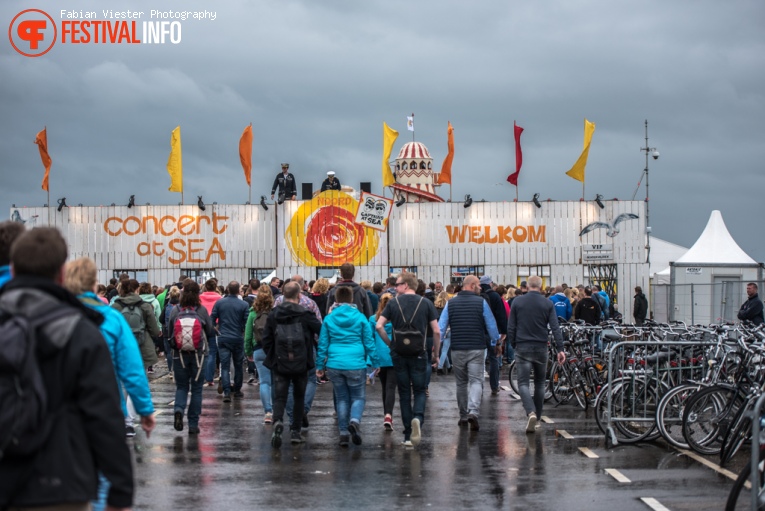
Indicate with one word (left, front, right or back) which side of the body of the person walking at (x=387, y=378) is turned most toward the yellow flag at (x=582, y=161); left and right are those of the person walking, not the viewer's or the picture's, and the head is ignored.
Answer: front

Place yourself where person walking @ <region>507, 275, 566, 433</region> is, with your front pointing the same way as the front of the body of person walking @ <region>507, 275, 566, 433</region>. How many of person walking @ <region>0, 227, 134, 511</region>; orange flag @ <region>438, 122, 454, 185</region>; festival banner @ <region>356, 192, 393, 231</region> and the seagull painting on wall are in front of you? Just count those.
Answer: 3

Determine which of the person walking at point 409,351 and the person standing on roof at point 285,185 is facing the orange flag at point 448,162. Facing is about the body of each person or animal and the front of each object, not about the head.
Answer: the person walking

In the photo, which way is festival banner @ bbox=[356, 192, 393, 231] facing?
toward the camera

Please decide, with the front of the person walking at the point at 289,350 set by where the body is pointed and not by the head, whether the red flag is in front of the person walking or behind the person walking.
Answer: in front

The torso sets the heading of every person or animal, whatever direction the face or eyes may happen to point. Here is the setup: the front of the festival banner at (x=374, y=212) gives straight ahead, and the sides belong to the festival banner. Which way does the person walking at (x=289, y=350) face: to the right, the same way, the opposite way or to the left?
the opposite way

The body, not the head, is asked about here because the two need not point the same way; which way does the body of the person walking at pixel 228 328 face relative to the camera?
away from the camera

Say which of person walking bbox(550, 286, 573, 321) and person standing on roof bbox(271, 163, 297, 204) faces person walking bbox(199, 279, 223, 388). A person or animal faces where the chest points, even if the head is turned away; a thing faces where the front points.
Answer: the person standing on roof

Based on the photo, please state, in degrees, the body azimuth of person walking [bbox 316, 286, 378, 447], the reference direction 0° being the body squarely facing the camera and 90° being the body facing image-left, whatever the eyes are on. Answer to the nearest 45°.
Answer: approximately 180°

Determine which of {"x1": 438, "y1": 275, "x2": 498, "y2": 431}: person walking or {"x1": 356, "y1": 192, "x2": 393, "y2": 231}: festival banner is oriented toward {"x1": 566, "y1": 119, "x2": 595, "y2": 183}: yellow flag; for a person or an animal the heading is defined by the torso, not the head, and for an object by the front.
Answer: the person walking

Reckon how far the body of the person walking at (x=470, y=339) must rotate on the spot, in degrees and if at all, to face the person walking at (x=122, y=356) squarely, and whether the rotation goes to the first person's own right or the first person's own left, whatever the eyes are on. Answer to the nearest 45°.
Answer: approximately 180°

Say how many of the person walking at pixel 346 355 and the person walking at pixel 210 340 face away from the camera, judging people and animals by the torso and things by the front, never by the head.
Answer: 2

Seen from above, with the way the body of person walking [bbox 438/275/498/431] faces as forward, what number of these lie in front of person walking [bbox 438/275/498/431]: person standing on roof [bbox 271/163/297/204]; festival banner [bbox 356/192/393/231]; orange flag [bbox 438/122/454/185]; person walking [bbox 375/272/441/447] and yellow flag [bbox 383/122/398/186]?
4

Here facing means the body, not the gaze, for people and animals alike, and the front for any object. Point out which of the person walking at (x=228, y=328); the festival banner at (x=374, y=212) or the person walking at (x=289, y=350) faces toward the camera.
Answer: the festival banner

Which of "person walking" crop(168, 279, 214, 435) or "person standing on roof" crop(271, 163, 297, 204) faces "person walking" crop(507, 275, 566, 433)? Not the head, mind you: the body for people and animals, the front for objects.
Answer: the person standing on roof

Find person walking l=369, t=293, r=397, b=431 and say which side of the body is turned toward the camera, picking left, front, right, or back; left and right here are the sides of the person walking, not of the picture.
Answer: back

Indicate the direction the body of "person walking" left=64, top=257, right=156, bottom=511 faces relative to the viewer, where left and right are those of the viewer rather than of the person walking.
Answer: facing away from the viewer

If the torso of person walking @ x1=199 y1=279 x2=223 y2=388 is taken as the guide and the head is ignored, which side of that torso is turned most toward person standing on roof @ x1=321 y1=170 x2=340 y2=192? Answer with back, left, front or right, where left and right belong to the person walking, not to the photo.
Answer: front

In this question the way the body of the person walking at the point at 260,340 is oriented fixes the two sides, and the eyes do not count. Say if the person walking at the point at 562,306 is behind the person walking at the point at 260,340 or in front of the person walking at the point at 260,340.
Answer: in front

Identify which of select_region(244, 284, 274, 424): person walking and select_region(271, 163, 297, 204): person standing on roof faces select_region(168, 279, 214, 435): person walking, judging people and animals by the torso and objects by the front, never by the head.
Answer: the person standing on roof

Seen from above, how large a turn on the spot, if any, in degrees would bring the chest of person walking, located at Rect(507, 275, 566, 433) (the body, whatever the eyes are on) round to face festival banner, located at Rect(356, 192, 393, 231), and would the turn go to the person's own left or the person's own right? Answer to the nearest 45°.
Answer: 0° — they already face it

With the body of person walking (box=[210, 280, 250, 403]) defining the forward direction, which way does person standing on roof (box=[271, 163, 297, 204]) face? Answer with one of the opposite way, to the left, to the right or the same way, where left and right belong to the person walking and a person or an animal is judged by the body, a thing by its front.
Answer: the opposite way

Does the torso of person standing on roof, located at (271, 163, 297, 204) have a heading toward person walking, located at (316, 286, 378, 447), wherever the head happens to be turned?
yes
